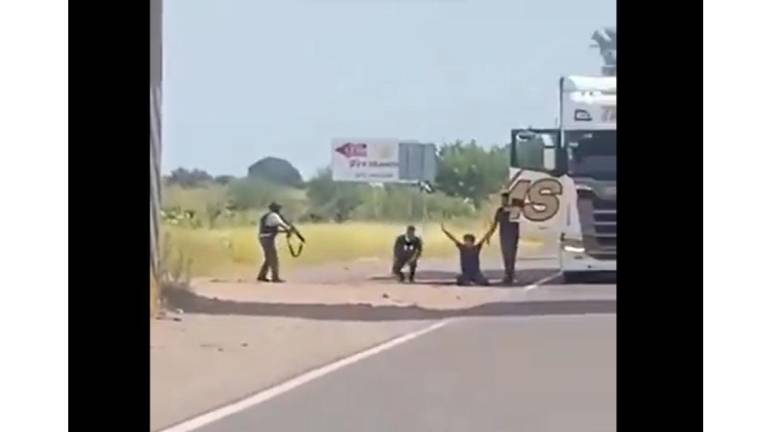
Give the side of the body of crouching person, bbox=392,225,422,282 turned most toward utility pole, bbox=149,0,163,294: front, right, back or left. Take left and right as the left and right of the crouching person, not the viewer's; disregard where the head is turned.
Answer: right

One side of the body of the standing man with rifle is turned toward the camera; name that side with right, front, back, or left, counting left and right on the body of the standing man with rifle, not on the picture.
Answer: right

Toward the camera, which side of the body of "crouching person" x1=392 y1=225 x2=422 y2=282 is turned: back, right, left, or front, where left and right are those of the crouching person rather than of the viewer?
front

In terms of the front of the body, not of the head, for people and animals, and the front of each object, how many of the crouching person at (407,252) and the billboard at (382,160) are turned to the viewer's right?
0

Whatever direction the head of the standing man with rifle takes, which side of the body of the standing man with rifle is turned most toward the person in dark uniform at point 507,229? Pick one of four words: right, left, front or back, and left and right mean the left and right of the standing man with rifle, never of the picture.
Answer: front

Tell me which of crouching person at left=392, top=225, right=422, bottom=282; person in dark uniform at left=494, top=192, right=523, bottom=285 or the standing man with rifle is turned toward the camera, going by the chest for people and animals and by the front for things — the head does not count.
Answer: the crouching person

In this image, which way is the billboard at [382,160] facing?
toward the camera
